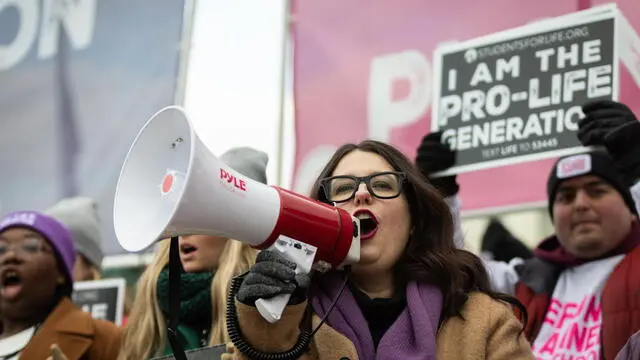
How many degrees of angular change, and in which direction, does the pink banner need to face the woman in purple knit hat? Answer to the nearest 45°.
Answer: approximately 45° to its right

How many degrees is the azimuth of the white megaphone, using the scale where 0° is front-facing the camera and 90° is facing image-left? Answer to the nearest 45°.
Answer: approximately 45°

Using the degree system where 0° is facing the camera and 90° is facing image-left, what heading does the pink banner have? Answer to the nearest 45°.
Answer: approximately 0°

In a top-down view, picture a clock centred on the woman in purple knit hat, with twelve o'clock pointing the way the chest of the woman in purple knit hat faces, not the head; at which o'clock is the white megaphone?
The white megaphone is roughly at 10 o'clock from the woman in purple knit hat.

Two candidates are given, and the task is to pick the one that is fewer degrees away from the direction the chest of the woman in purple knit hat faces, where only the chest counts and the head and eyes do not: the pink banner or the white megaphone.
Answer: the white megaphone

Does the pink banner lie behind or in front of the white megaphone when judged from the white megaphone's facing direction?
behind

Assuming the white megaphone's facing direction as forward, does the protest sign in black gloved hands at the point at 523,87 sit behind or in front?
behind
